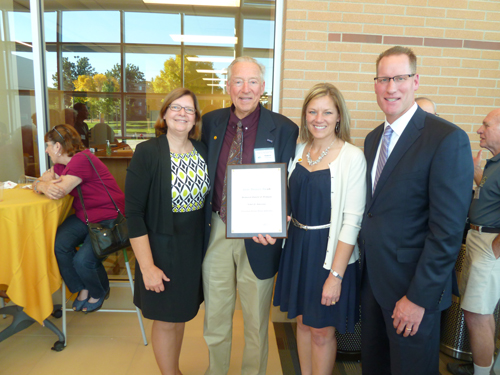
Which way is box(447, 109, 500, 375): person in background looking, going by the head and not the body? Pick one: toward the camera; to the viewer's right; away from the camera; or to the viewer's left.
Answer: to the viewer's left

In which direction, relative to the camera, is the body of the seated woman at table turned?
to the viewer's left

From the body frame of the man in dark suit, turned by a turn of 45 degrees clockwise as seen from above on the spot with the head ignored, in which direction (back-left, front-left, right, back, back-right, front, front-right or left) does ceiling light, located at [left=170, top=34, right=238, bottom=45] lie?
front-right

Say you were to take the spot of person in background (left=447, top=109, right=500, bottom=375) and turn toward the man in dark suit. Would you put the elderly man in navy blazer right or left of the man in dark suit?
right

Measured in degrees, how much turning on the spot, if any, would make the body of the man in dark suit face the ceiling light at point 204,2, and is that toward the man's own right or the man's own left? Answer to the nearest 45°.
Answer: approximately 90° to the man's own right

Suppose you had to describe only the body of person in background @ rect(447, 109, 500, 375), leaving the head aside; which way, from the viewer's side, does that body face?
to the viewer's left

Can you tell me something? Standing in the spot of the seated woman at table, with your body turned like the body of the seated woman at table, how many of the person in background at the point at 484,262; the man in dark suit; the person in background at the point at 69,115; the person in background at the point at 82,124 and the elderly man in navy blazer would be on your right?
2

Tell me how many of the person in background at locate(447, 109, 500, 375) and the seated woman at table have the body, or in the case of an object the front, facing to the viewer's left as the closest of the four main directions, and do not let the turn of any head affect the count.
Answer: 2

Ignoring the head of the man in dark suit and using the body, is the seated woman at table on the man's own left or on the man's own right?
on the man's own right
